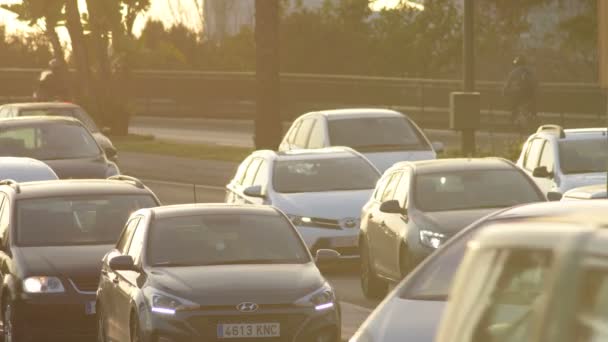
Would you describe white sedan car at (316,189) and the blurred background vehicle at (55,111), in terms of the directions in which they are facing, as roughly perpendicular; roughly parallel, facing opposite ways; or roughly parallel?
roughly parallel

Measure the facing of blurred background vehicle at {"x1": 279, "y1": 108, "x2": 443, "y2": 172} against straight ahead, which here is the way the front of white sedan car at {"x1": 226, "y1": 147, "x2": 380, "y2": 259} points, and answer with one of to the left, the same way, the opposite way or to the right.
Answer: the same way

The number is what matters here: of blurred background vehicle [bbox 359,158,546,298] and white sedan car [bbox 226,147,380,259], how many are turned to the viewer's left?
0

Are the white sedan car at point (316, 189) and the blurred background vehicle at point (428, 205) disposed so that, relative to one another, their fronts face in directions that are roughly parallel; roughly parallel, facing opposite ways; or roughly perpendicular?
roughly parallel

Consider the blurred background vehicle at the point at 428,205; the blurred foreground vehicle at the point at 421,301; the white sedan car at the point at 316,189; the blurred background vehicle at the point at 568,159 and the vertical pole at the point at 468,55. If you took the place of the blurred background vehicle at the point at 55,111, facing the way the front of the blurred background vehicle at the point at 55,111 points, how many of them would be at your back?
0

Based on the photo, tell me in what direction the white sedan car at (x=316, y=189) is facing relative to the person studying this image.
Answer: facing the viewer and to the right of the viewer

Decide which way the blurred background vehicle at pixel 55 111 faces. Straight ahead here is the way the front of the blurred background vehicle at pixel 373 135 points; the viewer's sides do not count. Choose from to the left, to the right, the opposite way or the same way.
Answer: the same way

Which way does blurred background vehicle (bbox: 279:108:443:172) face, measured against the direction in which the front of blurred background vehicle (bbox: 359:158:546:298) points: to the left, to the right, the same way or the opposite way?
the same way

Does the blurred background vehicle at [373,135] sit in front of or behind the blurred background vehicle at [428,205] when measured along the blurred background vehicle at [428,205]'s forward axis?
behind

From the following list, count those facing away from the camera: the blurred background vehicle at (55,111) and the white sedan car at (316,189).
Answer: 0

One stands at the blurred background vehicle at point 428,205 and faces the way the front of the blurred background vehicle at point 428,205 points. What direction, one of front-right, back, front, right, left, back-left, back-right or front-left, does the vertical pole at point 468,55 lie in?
back-left

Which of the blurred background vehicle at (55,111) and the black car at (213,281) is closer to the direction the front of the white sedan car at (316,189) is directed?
the black car

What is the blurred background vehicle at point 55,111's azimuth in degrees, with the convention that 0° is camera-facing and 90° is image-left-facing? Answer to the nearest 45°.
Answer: approximately 315°
